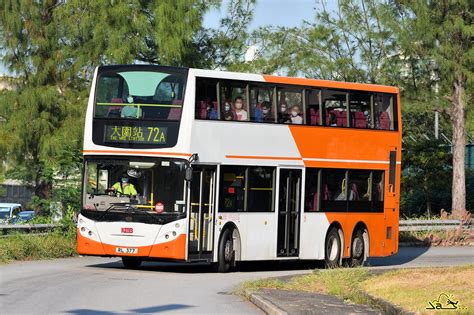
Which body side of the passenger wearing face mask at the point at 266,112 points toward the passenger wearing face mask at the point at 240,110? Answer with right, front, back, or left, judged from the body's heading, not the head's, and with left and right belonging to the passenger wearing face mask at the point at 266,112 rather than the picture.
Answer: front

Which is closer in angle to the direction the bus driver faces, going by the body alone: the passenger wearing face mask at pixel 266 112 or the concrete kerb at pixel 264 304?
the concrete kerb

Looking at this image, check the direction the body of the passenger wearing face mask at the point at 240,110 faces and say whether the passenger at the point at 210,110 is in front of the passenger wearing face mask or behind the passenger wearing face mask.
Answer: in front

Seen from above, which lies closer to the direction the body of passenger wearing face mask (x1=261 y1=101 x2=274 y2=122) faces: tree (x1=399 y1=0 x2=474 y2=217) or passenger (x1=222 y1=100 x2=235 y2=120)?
the passenger

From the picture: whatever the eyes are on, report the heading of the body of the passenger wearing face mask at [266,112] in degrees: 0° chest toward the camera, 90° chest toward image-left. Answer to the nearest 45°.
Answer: approximately 45°

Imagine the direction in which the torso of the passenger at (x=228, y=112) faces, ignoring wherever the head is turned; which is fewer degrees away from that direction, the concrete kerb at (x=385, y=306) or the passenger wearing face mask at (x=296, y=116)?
the concrete kerb

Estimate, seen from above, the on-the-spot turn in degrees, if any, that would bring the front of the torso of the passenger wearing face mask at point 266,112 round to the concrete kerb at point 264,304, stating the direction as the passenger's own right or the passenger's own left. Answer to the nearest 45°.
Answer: approximately 45° to the passenger's own left

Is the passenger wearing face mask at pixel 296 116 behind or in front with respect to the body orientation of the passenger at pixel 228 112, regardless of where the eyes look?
behind

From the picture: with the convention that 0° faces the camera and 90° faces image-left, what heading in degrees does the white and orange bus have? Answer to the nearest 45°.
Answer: approximately 45°

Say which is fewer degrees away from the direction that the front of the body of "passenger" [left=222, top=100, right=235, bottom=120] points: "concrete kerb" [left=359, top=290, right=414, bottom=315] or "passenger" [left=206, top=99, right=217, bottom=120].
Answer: the passenger
